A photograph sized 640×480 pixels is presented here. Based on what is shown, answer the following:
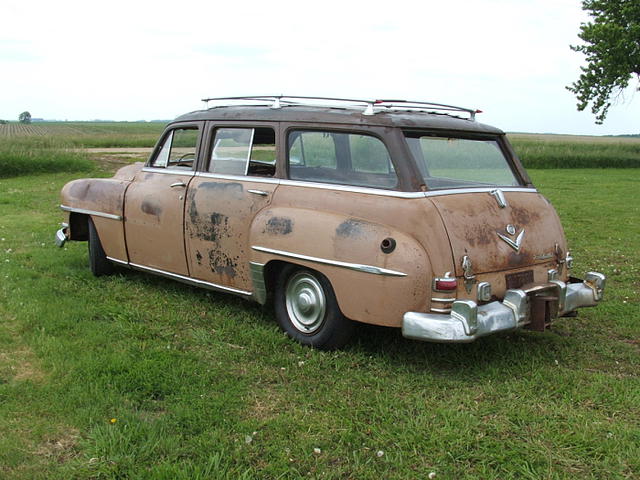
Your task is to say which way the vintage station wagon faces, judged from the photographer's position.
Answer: facing away from the viewer and to the left of the viewer

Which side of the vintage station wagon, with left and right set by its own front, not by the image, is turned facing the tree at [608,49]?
right
